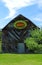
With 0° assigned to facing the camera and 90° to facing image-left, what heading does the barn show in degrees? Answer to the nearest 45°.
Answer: approximately 0°
